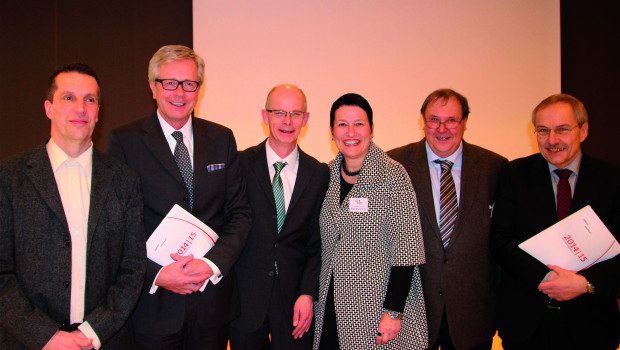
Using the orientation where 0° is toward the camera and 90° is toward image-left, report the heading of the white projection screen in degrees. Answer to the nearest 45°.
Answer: approximately 0°

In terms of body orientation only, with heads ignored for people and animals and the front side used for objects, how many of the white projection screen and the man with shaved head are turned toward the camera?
2

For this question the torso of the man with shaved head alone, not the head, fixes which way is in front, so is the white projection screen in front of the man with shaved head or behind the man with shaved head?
behind

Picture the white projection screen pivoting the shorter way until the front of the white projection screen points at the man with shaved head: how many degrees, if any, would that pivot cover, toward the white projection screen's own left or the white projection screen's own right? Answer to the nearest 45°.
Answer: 0° — it already faces them

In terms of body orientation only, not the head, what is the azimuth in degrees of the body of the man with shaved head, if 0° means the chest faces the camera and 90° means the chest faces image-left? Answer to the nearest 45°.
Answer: approximately 0°
